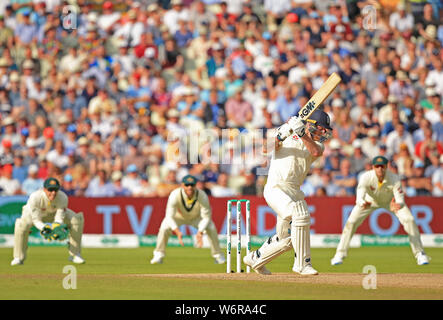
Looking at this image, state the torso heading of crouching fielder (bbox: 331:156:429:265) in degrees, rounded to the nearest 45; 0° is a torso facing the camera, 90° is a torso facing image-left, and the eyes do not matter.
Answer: approximately 0°

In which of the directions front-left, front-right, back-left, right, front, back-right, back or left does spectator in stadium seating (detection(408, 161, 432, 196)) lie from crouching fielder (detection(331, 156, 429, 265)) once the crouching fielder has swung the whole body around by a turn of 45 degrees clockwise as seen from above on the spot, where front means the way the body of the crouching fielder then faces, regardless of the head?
back-right

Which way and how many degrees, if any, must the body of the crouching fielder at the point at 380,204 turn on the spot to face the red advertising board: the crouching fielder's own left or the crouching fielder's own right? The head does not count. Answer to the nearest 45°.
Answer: approximately 135° to the crouching fielder's own right

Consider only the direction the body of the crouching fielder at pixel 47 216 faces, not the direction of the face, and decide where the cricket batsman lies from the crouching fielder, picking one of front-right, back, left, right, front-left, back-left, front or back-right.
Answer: front-left

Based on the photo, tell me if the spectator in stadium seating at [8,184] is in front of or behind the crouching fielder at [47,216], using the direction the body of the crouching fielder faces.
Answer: behind

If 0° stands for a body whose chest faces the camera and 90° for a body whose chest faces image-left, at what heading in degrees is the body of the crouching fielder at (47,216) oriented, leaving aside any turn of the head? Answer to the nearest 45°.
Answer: approximately 0°

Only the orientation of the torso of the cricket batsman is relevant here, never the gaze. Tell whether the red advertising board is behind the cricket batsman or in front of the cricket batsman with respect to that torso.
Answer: behind

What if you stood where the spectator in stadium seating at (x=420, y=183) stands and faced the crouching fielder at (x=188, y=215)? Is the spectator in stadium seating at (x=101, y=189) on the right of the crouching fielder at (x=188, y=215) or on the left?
right
